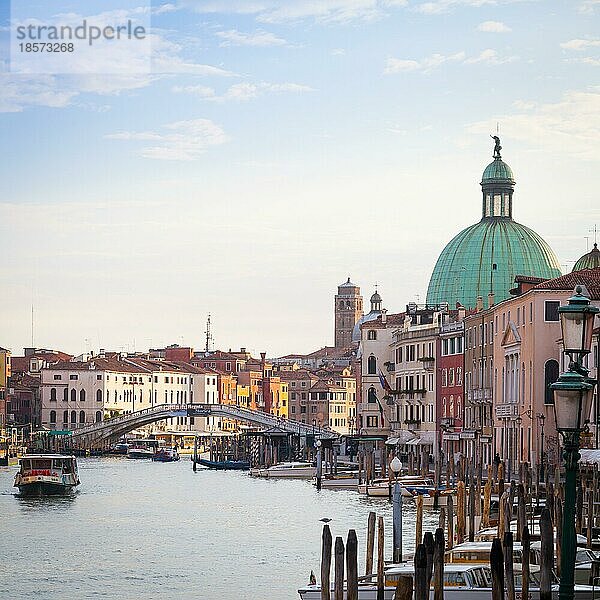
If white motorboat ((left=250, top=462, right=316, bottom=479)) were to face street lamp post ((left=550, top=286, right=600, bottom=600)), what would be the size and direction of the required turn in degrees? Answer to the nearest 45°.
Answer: approximately 90° to its left

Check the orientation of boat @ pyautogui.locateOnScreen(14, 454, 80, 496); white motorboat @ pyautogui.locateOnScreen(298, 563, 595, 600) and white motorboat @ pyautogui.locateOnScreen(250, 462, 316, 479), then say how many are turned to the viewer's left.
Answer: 2

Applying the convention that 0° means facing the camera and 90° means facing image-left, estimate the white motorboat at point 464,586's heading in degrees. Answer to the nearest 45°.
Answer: approximately 90°

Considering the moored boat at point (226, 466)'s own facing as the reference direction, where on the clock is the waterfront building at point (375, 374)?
The waterfront building is roughly at 6 o'clock from the moored boat.

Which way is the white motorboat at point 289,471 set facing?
to the viewer's left

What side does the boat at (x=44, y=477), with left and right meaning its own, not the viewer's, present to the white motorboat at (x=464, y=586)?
front

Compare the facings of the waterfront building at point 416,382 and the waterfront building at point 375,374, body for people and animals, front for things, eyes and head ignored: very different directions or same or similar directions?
same or similar directions

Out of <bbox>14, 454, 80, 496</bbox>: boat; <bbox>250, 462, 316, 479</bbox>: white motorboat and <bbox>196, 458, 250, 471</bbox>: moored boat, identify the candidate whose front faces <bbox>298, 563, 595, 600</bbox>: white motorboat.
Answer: <bbox>14, 454, 80, 496</bbox>: boat

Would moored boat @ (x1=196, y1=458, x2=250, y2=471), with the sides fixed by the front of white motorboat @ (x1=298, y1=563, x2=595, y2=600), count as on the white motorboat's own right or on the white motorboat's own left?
on the white motorboat's own right

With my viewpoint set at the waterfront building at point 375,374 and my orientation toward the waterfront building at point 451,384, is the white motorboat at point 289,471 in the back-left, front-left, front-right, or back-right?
front-right

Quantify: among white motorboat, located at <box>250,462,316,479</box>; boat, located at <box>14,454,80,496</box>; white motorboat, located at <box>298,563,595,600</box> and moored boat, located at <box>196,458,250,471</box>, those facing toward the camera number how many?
1

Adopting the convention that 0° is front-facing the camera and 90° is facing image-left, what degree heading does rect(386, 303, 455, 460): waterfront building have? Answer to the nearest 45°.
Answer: approximately 45°

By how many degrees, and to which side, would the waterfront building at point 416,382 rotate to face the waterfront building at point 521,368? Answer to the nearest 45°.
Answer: approximately 45° to its left

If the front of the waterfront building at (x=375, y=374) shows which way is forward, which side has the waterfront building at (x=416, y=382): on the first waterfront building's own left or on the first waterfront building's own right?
on the first waterfront building's own left

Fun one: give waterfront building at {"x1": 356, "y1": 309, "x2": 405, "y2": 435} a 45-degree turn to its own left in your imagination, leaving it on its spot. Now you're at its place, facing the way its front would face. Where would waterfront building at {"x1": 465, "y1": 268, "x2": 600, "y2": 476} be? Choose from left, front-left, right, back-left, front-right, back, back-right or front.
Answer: front
